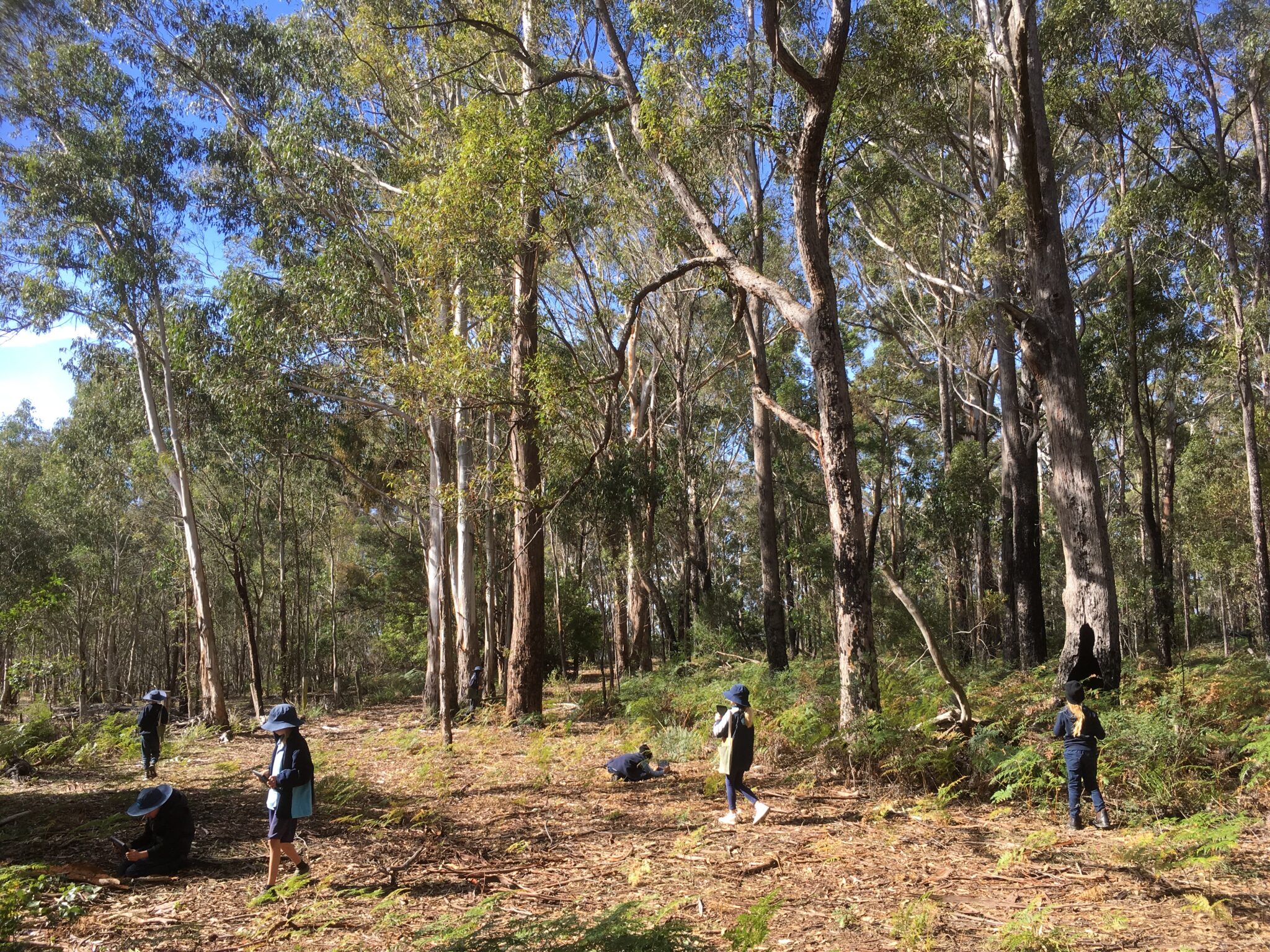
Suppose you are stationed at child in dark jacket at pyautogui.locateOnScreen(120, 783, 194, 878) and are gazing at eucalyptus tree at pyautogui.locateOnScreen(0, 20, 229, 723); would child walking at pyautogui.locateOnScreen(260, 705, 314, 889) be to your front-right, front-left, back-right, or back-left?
back-right

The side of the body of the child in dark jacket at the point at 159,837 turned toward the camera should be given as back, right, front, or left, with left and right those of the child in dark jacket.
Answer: left

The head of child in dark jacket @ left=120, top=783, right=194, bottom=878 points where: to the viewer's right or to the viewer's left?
to the viewer's left

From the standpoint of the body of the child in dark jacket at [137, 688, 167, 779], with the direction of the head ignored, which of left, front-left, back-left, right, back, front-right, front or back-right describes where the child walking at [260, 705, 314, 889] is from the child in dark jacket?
back

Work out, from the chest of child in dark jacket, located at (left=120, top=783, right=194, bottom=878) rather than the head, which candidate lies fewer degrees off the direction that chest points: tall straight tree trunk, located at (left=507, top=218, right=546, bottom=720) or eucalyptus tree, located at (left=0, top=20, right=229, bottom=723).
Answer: the eucalyptus tree

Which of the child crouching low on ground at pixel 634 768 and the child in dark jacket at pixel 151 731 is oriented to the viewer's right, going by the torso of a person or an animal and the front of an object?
the child crouching low on ground

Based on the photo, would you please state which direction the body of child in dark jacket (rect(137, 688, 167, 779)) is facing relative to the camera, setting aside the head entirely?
away from the camera
